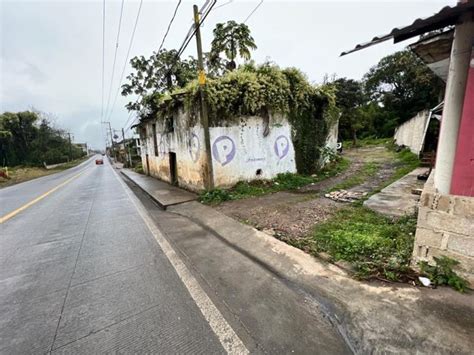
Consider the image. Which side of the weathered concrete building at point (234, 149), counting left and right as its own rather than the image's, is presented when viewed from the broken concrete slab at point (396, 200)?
left

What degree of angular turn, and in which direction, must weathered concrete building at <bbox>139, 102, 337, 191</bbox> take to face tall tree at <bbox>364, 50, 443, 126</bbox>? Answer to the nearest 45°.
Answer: approximately 180°

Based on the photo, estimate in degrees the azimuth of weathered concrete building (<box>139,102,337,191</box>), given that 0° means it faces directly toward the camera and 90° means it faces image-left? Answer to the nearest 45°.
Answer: approximately 45°

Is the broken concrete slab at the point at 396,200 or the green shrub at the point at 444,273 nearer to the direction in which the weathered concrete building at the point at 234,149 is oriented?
the green shrub

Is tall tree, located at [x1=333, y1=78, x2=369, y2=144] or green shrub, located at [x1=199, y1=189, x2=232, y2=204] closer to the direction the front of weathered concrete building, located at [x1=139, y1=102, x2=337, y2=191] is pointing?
the green shrub

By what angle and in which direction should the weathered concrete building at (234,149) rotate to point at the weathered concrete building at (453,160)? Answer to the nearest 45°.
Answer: approximately 90° to its left

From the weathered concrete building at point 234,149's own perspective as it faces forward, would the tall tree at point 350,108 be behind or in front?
behind

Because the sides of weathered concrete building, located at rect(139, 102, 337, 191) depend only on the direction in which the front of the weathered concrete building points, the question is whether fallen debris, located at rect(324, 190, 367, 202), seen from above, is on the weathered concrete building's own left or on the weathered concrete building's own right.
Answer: on the weathered concrete building's own left
